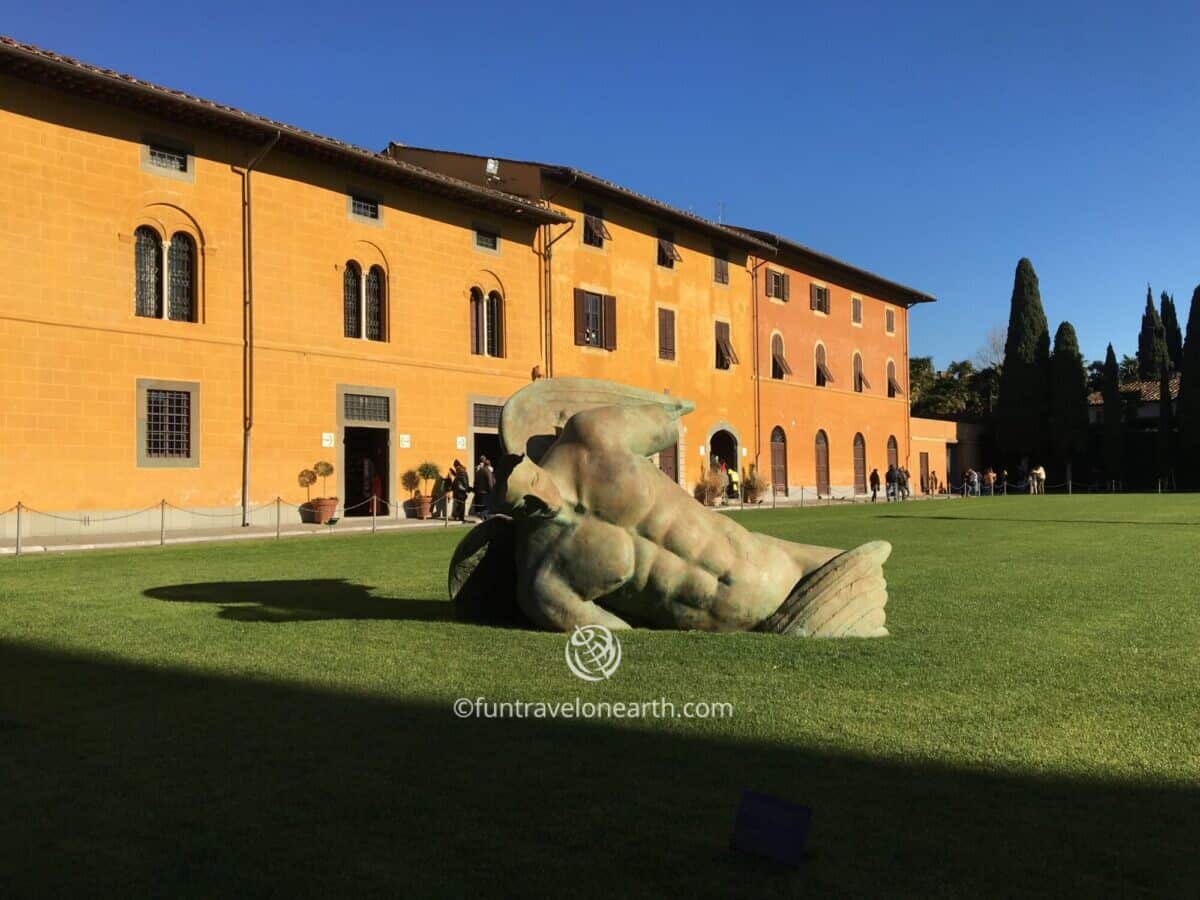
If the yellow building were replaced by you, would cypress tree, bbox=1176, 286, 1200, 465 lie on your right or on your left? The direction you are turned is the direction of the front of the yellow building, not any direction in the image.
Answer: on your left

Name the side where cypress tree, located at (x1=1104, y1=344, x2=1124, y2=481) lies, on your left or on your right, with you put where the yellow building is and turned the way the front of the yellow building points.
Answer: on your left

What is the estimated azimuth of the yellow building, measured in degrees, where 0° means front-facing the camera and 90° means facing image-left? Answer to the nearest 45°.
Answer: approximately 315°

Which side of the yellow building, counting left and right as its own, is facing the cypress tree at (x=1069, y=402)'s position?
left

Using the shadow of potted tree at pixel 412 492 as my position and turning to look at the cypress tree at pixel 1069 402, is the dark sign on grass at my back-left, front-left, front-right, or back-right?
back-right
